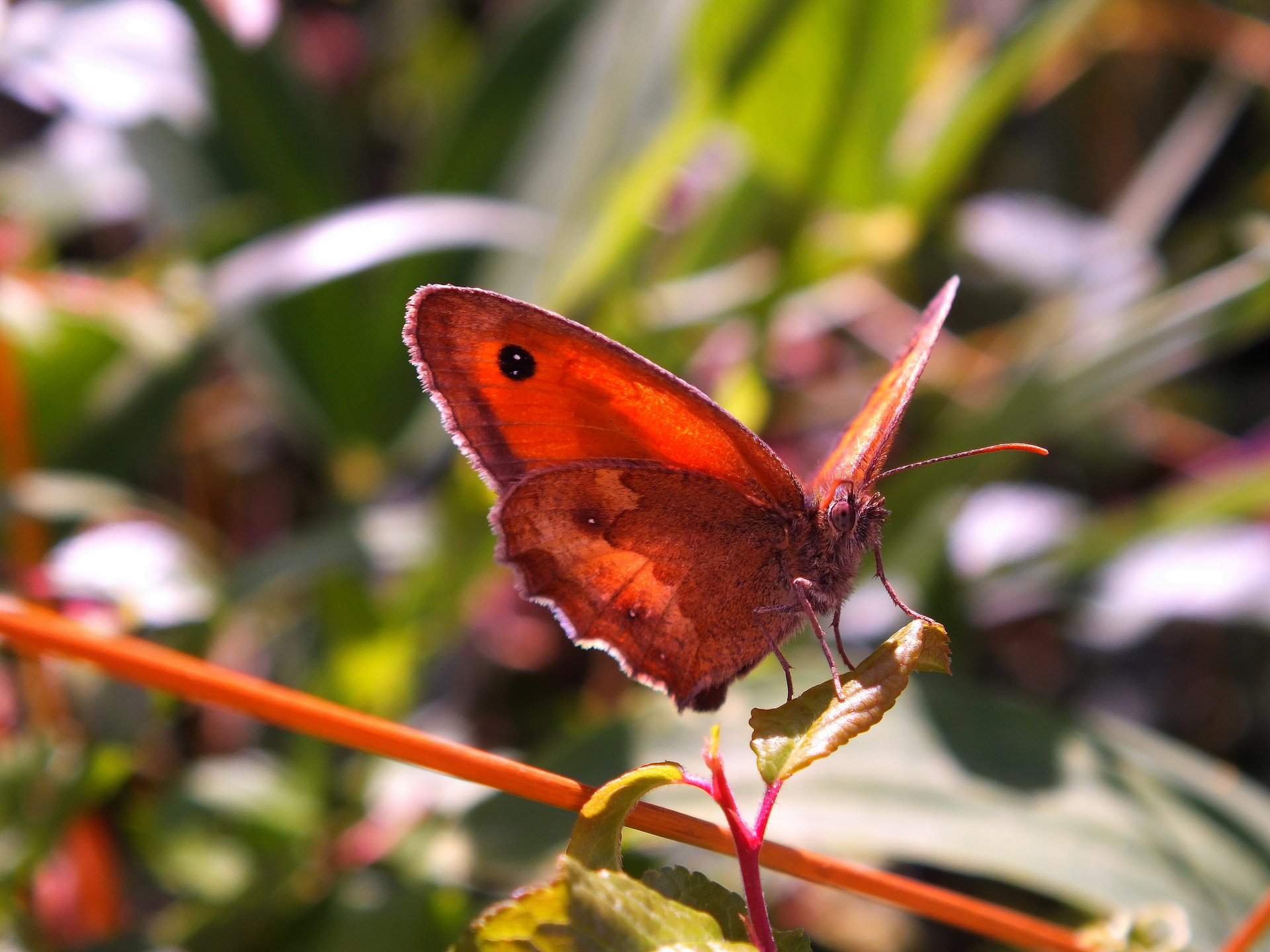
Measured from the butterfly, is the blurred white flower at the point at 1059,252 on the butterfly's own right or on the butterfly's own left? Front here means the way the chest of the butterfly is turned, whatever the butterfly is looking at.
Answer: on the butterfly's own left

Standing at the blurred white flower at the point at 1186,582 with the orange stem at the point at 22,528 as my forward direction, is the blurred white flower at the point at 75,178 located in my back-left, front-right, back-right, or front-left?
front-right

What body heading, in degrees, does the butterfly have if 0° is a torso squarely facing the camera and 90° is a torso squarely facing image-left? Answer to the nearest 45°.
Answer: approximately 315°
